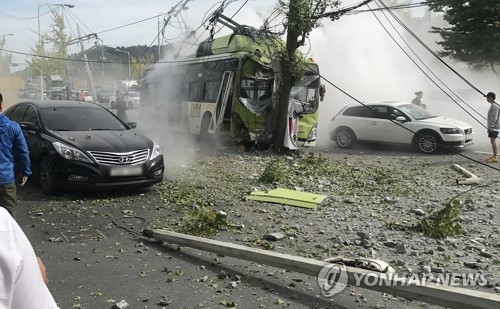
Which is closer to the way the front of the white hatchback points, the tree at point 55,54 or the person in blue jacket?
the person in blue jacket

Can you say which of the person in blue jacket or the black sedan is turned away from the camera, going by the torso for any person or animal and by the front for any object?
the person in blue jacket

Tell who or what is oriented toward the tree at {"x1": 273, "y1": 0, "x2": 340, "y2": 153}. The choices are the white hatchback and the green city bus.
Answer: the green city bus

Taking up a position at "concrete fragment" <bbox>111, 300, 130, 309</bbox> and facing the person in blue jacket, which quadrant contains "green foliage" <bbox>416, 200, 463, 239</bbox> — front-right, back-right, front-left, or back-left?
back-right

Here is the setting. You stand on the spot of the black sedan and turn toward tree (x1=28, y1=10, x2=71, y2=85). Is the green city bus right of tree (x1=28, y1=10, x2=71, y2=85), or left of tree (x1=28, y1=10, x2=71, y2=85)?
right

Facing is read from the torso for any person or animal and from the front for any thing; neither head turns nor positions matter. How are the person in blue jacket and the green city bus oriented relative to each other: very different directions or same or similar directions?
very different directions

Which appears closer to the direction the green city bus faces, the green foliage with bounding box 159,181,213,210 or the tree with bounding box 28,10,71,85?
the green foliage

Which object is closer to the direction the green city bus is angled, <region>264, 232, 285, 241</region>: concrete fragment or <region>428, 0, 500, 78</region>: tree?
the concrete fragment

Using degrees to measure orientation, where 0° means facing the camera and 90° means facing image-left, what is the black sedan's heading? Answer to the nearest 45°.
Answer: approximately 315°

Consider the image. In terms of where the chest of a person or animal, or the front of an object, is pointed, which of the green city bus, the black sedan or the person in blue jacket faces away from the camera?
the person in blue jacket

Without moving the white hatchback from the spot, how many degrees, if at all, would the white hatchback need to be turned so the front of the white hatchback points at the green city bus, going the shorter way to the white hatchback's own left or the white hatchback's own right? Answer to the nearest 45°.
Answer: approximately 135° to the white hatchback's own right

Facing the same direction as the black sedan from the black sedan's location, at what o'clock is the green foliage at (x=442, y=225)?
The green foliage is roughly at 12 o'clock from the black sedan.
